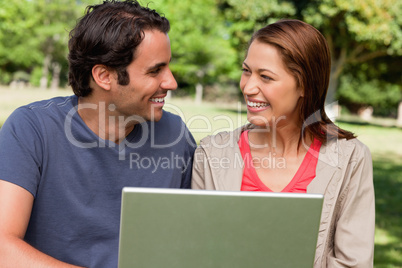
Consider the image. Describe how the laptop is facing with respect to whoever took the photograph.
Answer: facing away from the viewer

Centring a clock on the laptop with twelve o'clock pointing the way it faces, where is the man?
The man is roughly at 11 o'clock from the laptop.

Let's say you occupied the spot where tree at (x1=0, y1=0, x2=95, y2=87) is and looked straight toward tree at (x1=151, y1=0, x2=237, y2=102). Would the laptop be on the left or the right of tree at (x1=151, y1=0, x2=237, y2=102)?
right

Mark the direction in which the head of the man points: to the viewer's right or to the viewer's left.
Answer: to the viewer's right

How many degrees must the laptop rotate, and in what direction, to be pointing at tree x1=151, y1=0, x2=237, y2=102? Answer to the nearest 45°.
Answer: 0° — it already faces it

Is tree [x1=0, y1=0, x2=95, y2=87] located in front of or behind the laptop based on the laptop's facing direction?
in front
